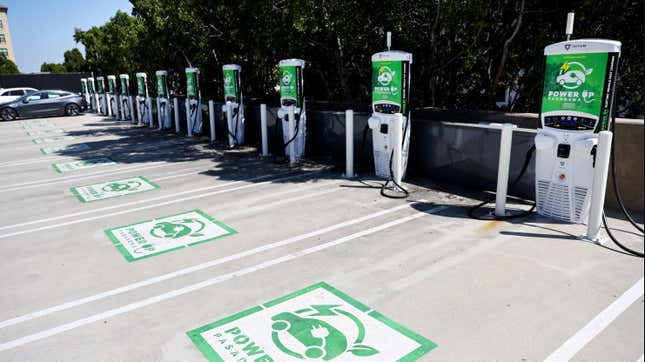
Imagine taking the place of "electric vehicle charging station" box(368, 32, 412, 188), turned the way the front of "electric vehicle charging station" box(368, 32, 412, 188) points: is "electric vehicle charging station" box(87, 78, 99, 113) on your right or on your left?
on your right

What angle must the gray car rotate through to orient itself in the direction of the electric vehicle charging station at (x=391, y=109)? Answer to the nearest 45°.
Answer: approximately 90° to its left

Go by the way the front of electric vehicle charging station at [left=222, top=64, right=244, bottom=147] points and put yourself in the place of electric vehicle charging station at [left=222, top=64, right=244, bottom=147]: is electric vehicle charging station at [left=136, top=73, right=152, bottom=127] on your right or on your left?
on your right

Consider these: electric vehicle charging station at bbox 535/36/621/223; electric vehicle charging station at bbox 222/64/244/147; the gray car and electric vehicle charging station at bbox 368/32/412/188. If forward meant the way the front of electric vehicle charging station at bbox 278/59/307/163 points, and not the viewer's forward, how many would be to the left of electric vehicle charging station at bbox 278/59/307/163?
2

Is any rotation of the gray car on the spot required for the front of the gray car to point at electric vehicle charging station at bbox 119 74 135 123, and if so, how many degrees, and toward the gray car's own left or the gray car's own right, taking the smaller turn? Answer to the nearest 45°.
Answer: approximately 135° to the gray car's own left

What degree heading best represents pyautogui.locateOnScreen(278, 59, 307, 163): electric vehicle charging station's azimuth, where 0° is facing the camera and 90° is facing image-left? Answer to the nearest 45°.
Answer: approximately 45°

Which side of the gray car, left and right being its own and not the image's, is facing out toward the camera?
left

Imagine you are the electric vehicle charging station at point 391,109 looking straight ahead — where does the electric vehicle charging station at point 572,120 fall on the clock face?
the electric vehicle charging station at point 572,120 is roughly at 9 o'clock from the electric vehicle charging station at point 391,109.

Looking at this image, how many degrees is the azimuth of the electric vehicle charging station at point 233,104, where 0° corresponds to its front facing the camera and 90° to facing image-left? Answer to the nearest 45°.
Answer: approximately 45°

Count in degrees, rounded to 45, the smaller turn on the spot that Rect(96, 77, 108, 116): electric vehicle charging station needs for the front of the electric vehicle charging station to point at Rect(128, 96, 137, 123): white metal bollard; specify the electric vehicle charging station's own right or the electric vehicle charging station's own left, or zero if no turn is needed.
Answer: approximately 45° to the electric vehicle charging station's own left

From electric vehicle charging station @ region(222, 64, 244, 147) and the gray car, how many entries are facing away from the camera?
0

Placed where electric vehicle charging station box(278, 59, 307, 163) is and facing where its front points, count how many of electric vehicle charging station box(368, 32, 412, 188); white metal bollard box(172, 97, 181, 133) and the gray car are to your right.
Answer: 2

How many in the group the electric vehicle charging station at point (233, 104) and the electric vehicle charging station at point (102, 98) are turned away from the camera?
0

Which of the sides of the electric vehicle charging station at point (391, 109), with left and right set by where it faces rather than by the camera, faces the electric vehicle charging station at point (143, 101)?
right

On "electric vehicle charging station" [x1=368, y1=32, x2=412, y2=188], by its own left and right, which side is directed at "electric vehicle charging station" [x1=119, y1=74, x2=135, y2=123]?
right
